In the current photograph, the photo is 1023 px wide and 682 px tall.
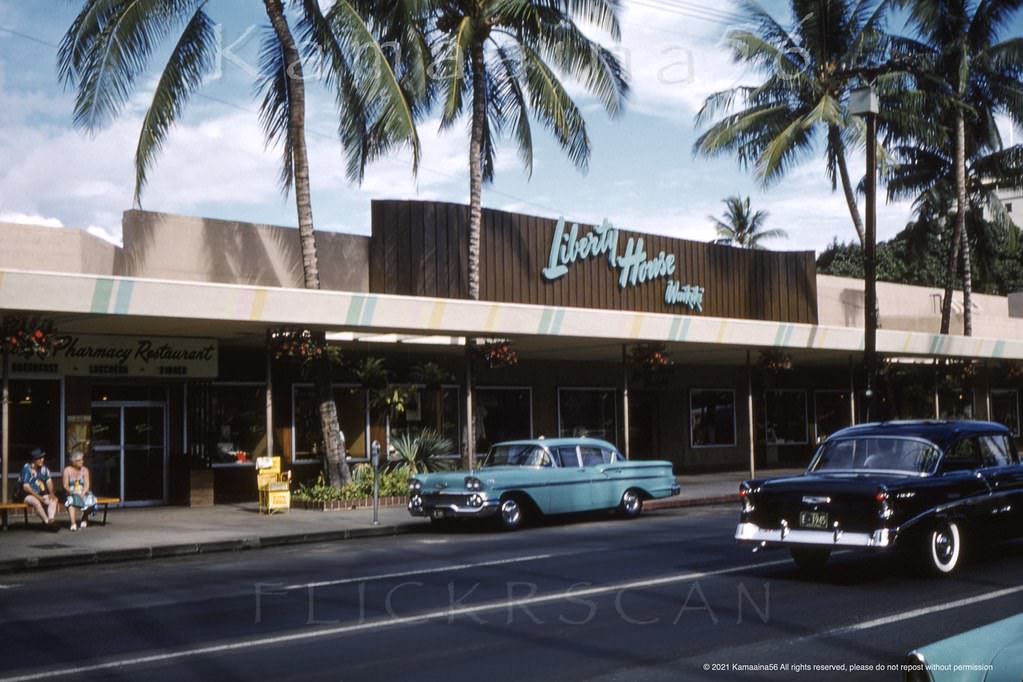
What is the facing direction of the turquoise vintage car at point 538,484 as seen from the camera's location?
facing the viewer and to the left of the viewer

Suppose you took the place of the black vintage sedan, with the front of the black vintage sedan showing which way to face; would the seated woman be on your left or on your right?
on your left

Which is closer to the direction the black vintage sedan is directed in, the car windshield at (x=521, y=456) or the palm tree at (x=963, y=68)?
the palm tree

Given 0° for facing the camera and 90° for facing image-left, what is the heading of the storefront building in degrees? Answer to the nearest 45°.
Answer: approximately 315°

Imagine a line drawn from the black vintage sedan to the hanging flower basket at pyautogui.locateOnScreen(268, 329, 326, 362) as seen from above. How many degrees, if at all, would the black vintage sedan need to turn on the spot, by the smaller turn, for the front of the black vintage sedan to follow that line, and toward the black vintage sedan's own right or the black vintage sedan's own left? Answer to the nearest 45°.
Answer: approximately 90° to the black vintage sedan's own left

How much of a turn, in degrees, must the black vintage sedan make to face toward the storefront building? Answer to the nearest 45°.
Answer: approximately 90° to its left

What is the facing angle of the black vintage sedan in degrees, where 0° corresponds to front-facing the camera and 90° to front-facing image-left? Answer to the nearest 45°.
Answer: approximately 225°

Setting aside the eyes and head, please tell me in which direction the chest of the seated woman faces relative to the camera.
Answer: toward the camera

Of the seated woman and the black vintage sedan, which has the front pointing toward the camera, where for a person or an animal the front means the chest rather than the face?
the seated woman

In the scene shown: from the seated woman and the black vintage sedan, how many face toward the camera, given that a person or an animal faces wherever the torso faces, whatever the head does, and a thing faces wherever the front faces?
1

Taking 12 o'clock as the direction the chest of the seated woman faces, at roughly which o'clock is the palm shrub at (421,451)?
The palm shrub is roughly at 8 o'clock from the seated woman.

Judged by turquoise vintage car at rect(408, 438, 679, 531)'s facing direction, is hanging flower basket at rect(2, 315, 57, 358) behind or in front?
in front

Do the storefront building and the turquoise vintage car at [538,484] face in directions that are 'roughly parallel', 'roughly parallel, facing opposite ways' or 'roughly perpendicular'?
roughly perpendicular

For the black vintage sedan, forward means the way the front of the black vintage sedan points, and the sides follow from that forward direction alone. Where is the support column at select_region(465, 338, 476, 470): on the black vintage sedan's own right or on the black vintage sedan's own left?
on the black vintage sedan's own left

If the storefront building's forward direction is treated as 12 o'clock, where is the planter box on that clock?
The planter box is roughly at 2 o'clock from the storefront building.

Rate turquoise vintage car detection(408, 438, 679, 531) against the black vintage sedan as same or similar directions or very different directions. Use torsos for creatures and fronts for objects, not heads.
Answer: very different directions

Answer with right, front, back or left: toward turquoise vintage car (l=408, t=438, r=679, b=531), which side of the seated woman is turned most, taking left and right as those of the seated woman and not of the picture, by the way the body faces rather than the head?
left
